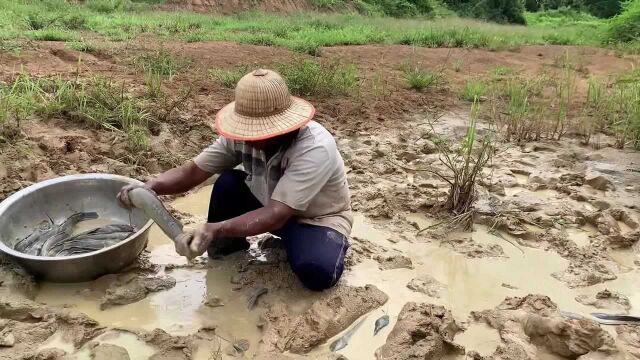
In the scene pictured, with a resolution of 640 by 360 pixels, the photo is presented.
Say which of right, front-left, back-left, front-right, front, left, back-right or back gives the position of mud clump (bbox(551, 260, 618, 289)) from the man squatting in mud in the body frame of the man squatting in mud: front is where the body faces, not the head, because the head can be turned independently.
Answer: back-left

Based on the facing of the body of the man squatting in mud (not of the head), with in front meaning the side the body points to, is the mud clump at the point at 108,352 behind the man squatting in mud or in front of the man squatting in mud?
in front

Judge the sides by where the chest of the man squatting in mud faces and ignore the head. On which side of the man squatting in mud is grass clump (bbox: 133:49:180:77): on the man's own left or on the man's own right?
on the man's own right

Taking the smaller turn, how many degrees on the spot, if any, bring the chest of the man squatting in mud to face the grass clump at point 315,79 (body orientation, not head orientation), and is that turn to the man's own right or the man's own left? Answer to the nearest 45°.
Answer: approximately 135° to the man's own right

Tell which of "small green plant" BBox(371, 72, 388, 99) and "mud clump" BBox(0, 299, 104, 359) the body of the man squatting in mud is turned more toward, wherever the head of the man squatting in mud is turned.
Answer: the mud clump

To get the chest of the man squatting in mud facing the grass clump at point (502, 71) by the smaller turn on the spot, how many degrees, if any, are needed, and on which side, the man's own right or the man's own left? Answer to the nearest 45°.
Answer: approximately 180°

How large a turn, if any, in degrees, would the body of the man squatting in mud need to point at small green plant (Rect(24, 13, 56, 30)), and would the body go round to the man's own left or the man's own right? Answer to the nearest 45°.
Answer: approximately 90° to the man's own right

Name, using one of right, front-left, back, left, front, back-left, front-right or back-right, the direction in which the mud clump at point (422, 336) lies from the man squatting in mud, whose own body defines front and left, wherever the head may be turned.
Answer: left

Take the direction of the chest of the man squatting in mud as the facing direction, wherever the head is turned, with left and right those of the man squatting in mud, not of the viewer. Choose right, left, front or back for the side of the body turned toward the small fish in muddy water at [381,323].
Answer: left

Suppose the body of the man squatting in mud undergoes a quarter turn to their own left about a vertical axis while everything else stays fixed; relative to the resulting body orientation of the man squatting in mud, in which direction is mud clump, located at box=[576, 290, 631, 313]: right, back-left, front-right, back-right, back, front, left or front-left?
front-left

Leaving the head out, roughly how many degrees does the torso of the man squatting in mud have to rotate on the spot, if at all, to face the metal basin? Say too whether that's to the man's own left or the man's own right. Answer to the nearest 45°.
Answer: approximately 45° to the man's own right

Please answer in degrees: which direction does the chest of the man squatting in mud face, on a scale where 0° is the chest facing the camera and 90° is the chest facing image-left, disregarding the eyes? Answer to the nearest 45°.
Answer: approximately 45°

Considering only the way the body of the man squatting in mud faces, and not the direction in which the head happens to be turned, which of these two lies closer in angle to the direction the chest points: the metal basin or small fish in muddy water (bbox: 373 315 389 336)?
the metal basin

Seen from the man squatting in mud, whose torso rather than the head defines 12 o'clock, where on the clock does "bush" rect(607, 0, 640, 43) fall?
The bush is roughly at 6 o'clock from the man squatting in mud.

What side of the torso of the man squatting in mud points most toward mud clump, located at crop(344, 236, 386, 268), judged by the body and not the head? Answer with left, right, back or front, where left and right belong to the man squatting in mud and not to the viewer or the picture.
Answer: back
